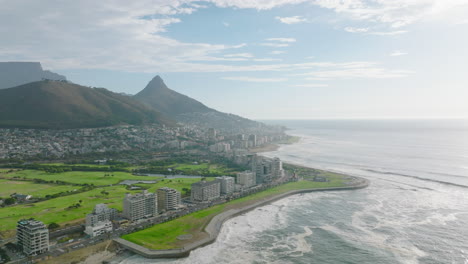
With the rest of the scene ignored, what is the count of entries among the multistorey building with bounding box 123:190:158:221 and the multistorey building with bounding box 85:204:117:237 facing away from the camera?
0

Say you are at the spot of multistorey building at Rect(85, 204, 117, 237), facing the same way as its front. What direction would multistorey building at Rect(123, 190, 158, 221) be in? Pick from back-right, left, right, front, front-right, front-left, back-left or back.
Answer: left

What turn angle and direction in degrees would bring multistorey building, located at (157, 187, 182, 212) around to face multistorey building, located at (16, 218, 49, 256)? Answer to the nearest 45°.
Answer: approximately 90° to its right

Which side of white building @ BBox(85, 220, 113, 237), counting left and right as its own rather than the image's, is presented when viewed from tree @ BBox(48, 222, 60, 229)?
back

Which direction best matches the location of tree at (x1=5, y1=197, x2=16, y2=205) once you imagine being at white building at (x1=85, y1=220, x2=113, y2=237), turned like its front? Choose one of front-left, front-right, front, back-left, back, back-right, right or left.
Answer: back

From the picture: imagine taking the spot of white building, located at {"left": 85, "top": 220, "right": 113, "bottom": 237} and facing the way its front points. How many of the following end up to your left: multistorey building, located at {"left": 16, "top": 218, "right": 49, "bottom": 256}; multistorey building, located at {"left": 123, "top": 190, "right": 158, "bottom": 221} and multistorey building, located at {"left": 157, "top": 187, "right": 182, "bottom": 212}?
2

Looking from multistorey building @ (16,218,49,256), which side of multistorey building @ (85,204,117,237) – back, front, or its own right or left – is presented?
right

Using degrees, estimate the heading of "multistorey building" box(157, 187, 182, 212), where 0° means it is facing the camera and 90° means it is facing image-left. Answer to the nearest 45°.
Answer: approximately 315°

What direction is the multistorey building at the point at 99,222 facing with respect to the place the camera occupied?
facing the viewer and to the right of the viewer

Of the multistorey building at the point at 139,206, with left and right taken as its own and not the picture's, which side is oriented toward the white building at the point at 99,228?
right

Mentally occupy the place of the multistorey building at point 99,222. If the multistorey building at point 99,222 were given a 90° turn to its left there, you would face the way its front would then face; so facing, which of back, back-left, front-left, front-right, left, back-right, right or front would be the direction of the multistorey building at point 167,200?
front

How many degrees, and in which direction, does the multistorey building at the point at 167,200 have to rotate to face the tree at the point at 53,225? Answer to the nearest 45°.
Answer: approximately 90° to its right

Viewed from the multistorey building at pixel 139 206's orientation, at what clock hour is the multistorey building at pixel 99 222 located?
the multistorey building at pixel 99 222 is roughly at 3 o'clock from the multistorey building at pixel 139 206.

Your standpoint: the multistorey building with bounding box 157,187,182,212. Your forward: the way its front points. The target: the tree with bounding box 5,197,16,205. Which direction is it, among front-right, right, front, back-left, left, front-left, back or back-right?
back-right

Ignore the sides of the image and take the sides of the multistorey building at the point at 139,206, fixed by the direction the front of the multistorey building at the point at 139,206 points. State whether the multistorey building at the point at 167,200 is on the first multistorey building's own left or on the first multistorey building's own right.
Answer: on the first multistorey building's own left
